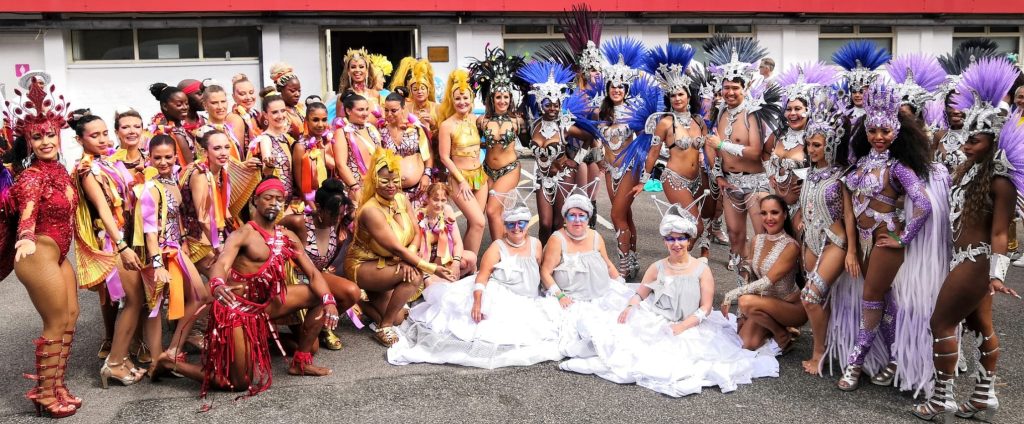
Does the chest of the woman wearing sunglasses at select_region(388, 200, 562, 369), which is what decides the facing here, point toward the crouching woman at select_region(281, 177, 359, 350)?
no

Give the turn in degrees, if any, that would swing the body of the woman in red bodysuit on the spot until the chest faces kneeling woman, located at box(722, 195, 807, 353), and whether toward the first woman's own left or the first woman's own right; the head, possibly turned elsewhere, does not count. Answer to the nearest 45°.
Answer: approximately 45° to the first woman's own left

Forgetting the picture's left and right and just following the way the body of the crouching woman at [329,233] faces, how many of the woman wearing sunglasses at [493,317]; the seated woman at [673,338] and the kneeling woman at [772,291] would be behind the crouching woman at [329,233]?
0

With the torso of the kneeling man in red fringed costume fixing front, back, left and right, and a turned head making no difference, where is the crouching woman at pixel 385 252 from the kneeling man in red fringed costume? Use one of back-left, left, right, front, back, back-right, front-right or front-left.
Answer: left

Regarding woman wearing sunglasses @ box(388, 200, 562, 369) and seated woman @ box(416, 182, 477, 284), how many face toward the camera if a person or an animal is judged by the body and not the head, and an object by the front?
2

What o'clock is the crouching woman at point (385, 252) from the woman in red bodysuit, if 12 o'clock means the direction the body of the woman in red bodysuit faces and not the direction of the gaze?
The crouching woman is roughly at 10 o'clock from the woman in red bodysuit.

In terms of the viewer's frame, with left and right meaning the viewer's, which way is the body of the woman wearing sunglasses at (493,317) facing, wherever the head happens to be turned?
facing the viewer

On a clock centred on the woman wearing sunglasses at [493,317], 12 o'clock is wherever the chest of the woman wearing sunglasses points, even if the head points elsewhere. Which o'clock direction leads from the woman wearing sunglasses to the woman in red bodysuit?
The woman in red bodysuit is roughly at 2 o'clock from the woman wearing sunglasses.

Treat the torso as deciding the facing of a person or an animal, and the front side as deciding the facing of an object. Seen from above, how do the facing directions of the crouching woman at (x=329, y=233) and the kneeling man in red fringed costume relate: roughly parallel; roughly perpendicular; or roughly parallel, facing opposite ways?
roughly parallel

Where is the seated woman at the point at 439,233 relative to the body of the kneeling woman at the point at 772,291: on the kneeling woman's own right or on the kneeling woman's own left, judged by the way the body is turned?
on the kneeling woman's own right

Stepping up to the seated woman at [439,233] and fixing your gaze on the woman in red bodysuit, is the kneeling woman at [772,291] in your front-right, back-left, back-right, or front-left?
back-left

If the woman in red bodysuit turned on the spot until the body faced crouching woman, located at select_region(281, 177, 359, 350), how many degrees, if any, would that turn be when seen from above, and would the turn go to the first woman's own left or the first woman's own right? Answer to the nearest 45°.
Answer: approximately 45° to the first woman's own left

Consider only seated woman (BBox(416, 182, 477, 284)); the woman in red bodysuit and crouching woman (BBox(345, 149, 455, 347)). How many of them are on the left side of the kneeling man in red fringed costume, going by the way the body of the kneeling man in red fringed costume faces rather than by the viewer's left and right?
2

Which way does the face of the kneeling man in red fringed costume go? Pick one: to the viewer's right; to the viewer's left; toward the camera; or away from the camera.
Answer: toward the camera

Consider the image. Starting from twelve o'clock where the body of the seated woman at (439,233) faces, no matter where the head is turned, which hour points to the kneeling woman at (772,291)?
the kneeling woman at (772,291) is roughly at 10 o'clock from the seated woman at (439,233).

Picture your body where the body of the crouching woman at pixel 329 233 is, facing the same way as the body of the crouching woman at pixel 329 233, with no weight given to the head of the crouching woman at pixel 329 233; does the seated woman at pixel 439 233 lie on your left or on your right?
on your left

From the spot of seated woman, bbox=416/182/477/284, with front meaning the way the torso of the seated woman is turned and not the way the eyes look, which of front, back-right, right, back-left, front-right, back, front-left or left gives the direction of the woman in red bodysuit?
front-right

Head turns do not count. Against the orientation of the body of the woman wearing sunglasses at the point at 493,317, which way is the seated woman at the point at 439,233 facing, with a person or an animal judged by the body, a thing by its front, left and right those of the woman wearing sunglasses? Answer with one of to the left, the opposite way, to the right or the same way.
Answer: the same way
